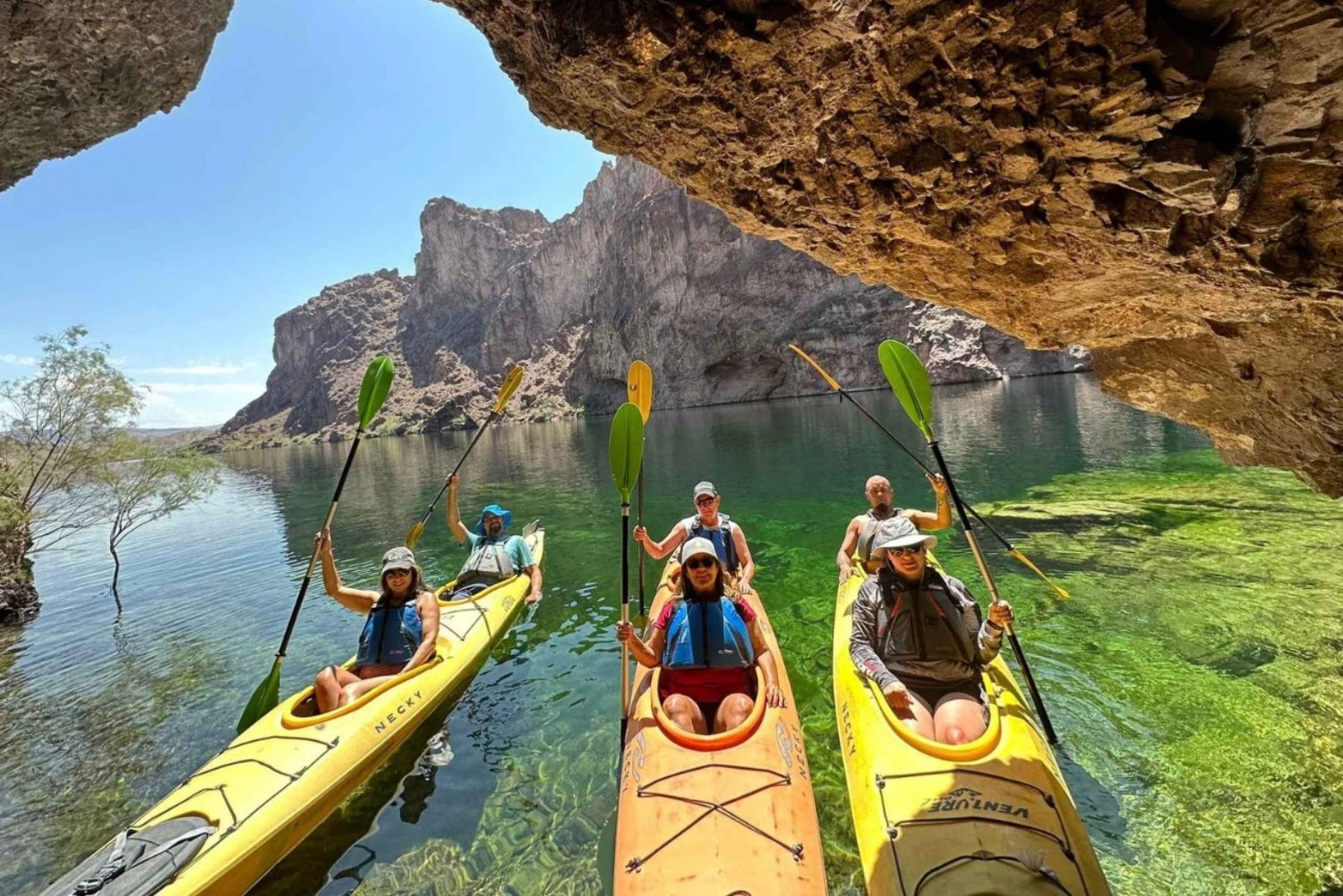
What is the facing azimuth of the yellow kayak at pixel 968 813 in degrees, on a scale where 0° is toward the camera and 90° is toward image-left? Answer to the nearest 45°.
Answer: approximately 0°

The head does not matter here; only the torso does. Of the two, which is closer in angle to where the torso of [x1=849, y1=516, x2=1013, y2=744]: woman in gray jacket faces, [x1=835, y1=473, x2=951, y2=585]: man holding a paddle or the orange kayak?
the orange kayak

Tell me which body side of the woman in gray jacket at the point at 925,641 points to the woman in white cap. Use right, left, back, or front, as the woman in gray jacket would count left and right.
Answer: right

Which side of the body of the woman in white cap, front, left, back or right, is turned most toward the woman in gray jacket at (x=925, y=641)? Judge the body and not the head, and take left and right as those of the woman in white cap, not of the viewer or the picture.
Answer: left

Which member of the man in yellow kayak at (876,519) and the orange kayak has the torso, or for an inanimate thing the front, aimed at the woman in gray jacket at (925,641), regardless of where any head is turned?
the man in yellow kayak

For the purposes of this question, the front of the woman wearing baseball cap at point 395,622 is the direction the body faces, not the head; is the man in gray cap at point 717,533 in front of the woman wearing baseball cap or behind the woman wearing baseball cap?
behind

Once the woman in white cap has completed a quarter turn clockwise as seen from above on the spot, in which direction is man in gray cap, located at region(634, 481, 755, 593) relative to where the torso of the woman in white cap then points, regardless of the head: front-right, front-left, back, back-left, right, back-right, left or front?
right
